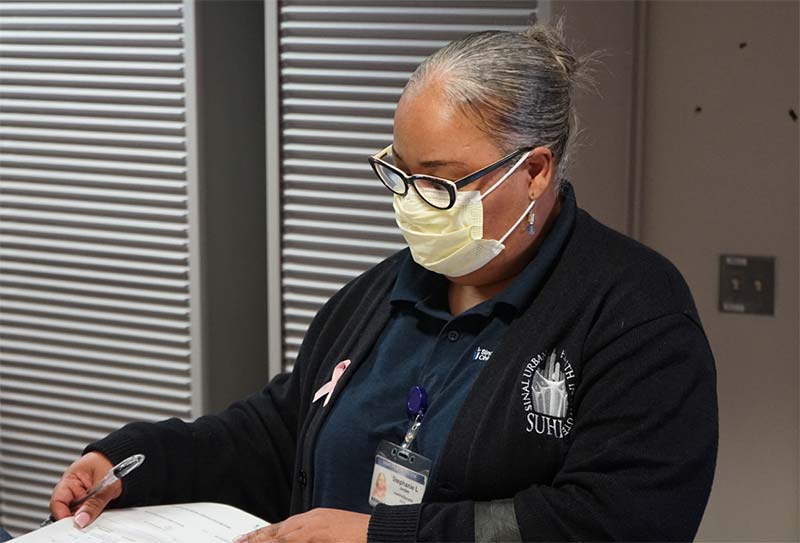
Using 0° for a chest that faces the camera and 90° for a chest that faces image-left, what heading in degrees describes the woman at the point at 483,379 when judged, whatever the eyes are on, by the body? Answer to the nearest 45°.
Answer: approximately 45°
